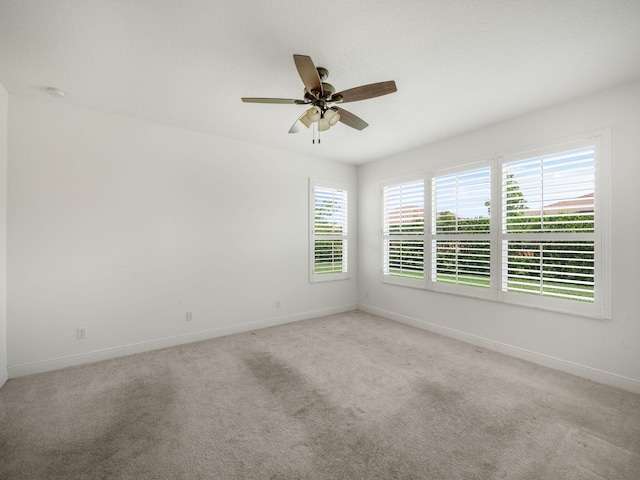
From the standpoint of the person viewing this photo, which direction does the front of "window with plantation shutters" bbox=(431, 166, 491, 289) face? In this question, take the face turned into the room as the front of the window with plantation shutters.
facing the viewer and to the left of the viewer

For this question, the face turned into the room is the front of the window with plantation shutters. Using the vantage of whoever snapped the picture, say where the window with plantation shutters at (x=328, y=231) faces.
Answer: facing the viewer and to the right of the viewer

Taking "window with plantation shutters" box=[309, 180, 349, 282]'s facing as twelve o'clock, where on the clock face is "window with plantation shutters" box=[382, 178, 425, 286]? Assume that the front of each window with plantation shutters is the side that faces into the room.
"window with plantation shutters" box=[382, 178, 425, 286] is roughly at 11 o'clock from "window with plantation shutters" box=[309, 180, 349, 282].

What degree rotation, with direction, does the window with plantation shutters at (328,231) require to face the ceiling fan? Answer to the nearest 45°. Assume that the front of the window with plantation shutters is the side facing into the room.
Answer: approximately 45° to its right

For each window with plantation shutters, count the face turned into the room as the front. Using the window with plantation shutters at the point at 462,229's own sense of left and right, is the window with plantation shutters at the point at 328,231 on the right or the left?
on its right

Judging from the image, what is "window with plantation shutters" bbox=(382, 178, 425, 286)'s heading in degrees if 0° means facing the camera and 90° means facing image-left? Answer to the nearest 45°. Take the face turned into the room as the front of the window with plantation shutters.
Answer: approximately 45°

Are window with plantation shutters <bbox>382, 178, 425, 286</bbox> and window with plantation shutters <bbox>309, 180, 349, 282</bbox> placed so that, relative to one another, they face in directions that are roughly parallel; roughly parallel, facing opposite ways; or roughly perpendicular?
roughly perpendicular

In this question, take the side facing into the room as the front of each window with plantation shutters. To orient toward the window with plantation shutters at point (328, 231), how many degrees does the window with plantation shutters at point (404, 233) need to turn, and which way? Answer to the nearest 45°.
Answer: approximately 45° to its right

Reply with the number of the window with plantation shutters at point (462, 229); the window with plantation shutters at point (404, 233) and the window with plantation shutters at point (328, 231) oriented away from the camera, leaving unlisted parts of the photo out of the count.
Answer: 0

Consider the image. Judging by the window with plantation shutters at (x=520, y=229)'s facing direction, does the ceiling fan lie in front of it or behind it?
in front
